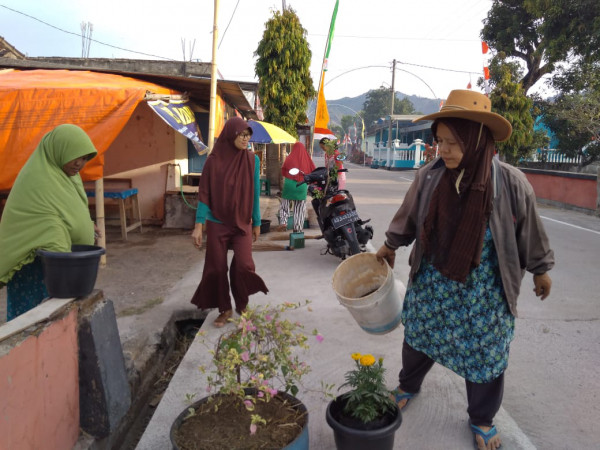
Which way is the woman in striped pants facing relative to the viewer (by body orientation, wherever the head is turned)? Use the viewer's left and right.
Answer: facing away from the viewer

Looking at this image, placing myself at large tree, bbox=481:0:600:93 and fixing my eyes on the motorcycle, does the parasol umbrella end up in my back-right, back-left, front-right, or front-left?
front-right

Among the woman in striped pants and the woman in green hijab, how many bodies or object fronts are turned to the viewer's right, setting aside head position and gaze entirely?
1

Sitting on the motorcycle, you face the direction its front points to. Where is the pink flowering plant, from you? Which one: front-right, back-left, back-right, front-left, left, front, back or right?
back-left

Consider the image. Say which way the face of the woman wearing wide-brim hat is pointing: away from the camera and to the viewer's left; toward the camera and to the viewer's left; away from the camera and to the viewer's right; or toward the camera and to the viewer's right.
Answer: toward the camera and to the viewer's left

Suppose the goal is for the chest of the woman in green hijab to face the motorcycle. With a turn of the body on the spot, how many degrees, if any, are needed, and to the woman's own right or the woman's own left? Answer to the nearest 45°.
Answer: approximately 45° to the woman's own left

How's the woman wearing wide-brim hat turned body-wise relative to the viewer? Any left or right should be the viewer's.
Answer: facing the viewer and to the left of the viewer

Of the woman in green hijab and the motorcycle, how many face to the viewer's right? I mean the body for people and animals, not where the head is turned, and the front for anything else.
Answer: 1

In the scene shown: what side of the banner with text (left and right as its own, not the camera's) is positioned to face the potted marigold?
front

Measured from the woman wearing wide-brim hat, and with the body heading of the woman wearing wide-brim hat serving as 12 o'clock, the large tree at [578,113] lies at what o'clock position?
The large tree is roughly at 5 o'clock from the woman wearing wide-brim hat.

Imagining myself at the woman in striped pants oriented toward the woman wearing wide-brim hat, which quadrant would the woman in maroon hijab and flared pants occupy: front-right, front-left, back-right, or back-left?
front-right

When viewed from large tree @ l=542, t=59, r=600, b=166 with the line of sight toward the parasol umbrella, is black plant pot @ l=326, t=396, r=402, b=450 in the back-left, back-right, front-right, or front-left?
front-left

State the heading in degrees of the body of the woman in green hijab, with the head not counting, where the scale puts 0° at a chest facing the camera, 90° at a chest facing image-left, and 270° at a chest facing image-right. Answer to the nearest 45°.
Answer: approximately 270°
